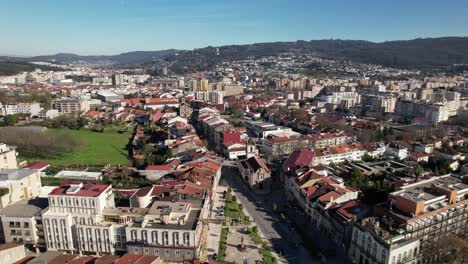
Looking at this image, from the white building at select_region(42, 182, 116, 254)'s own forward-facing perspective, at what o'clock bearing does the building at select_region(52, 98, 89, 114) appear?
The building is roughly at 6 o'clock from the white building.

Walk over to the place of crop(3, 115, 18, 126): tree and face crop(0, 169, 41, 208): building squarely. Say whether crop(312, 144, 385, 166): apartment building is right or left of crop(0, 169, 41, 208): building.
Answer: left

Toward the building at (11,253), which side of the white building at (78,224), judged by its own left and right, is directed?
right

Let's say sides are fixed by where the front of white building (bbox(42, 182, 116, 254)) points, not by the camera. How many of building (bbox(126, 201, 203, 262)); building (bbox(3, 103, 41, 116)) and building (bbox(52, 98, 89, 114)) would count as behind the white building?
2

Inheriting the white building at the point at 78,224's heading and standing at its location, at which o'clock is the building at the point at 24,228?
The building is roughly at 4 o'clock from the white building.

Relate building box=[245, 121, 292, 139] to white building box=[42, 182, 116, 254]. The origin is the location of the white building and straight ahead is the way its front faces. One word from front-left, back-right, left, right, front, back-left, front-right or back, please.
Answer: back-left

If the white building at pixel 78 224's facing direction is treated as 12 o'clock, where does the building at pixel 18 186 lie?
The building is roughly at 5 o'clock from the white building.

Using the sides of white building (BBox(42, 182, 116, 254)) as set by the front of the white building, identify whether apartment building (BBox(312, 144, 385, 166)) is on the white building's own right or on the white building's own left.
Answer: on the white building's own left

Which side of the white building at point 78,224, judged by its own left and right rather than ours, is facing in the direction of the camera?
front
